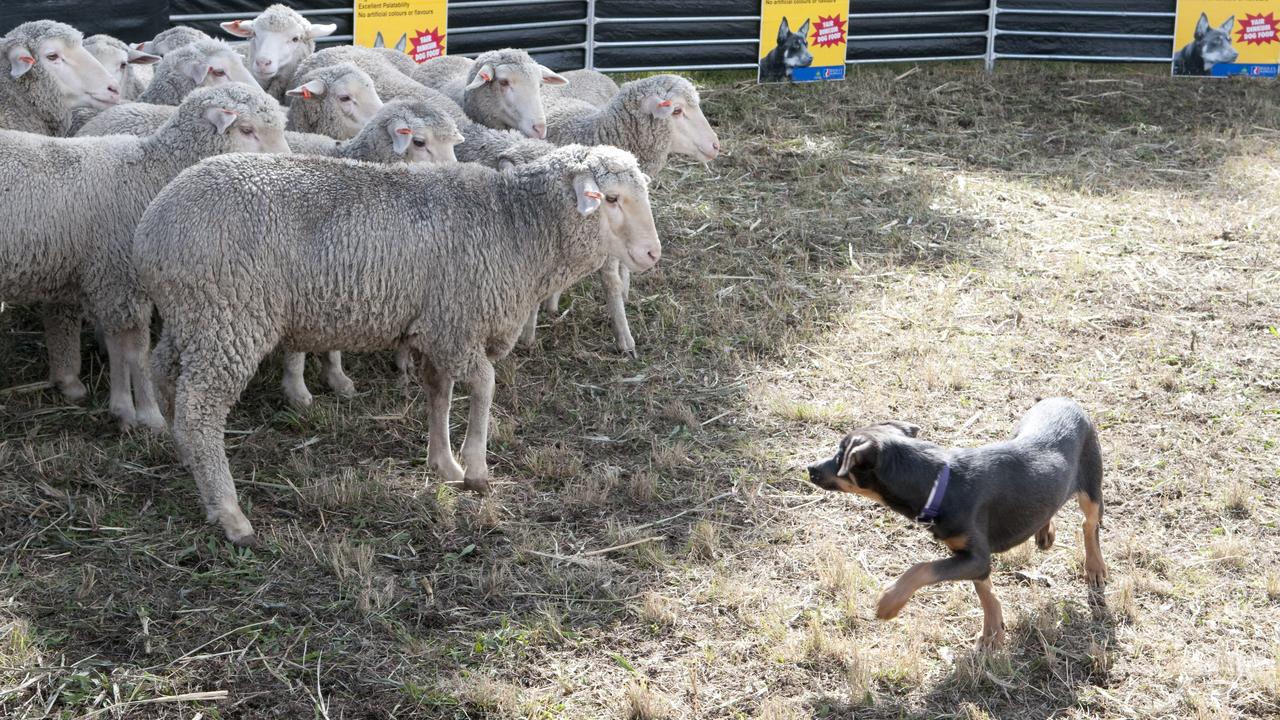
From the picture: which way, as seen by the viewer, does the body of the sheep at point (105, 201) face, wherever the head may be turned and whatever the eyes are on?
to the viewer's right

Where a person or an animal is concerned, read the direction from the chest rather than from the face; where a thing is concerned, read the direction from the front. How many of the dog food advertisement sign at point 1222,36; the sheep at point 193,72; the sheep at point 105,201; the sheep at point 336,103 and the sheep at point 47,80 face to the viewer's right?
4

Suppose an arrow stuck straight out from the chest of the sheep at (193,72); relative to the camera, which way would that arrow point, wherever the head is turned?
to the viewer's right

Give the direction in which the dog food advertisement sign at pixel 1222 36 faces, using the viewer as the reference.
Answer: facing the viewer

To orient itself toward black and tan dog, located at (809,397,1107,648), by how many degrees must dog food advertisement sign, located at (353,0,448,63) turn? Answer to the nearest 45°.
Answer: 0° — it already faces it

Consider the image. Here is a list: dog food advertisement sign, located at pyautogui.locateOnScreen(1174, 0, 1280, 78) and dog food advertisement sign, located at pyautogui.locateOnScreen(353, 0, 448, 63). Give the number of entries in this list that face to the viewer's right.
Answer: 0

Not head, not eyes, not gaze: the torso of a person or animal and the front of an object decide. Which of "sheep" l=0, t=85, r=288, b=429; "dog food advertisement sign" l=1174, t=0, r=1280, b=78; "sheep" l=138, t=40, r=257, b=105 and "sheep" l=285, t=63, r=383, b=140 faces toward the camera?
the dog food advertisement sign

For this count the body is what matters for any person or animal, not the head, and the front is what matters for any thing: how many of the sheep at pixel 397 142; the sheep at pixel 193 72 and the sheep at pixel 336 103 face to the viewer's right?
3

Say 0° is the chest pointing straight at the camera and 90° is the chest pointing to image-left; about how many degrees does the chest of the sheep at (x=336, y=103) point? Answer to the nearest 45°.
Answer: approximately 270°

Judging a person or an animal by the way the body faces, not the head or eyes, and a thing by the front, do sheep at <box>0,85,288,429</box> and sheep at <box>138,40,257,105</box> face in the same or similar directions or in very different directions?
same or similar directions

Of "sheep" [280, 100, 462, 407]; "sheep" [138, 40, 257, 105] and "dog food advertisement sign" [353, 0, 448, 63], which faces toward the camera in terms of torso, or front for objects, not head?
the dog food advertisement sign

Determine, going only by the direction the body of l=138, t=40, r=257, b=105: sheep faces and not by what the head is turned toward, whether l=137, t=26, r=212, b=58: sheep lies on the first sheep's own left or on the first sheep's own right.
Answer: on the first sheep's own left

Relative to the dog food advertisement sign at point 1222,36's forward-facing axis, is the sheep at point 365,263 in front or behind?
in front

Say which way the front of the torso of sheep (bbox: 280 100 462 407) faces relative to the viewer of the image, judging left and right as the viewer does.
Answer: facing to the right of the viewer
